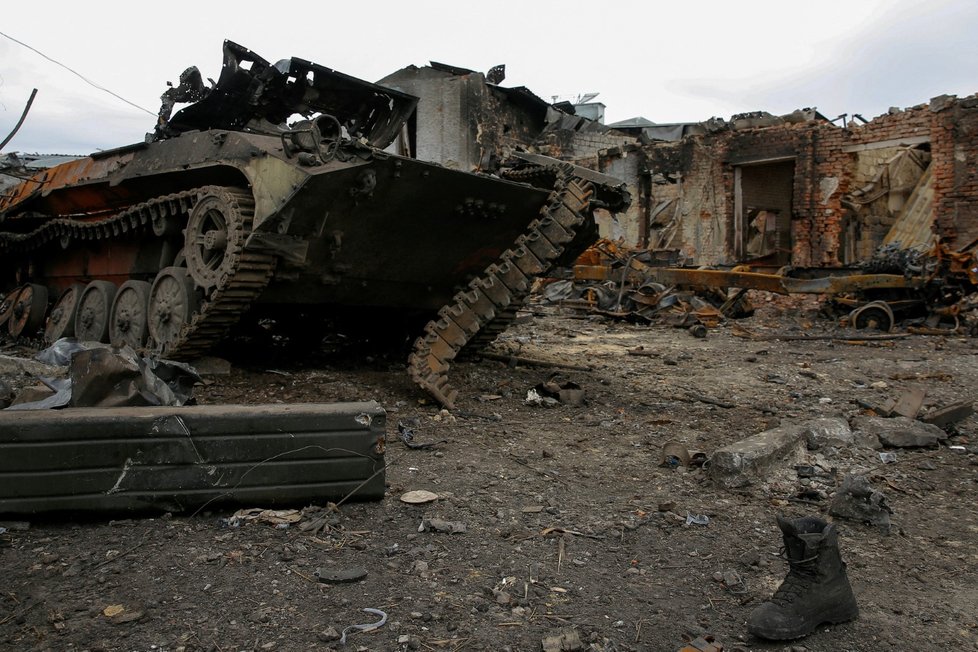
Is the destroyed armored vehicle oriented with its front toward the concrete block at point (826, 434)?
yes

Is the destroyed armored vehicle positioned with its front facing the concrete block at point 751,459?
yes

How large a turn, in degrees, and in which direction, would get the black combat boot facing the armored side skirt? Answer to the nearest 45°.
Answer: approximately 45° to its right

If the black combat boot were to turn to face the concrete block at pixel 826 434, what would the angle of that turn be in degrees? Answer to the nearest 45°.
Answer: approximately 135° to its right

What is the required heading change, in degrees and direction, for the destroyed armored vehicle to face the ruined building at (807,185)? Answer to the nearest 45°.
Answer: approximately 90° to its left

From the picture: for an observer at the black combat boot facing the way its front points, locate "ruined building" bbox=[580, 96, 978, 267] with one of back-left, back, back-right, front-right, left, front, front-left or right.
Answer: back-right

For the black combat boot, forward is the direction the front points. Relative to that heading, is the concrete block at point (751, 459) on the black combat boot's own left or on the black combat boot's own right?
on the black combat boot's own right

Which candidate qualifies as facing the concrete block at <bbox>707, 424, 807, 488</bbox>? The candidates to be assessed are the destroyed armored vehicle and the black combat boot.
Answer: the destroyed armored vehicle

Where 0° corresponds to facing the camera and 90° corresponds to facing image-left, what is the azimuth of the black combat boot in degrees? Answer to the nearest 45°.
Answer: approximately 45°

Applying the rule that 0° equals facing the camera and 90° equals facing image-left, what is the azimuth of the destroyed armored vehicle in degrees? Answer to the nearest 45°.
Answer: approximately 315°
